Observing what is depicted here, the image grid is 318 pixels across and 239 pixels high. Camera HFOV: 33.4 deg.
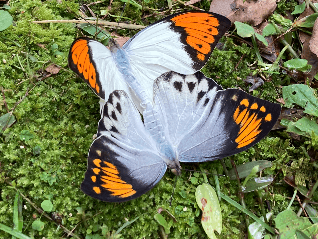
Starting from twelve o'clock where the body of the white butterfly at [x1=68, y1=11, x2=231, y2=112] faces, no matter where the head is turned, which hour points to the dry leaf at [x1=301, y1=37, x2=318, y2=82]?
The dry leaf is roughly at 4 o'clock from the white butterfly.

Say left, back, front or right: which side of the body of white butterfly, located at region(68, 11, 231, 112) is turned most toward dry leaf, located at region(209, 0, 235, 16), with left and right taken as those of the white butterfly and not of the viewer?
right

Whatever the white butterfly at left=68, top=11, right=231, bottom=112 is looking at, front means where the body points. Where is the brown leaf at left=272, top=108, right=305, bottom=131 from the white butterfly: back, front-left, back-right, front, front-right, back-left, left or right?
back-right

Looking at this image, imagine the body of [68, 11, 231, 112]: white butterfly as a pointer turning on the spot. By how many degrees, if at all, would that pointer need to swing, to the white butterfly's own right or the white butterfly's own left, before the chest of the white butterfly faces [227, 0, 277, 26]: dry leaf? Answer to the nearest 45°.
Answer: approximately 90° to the white butterfly's own right

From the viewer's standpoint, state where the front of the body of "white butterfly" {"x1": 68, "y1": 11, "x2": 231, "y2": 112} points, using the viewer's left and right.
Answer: facing away from the viewer and to the left of the viewer

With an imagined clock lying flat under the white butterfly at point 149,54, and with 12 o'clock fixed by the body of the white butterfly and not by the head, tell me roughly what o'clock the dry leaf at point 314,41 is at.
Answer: The dry leaf is roughly at 4 o'clock from the white butterfly.

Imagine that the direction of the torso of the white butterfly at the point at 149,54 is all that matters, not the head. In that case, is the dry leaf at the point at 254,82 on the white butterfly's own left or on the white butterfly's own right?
on the white butterfly's own right
